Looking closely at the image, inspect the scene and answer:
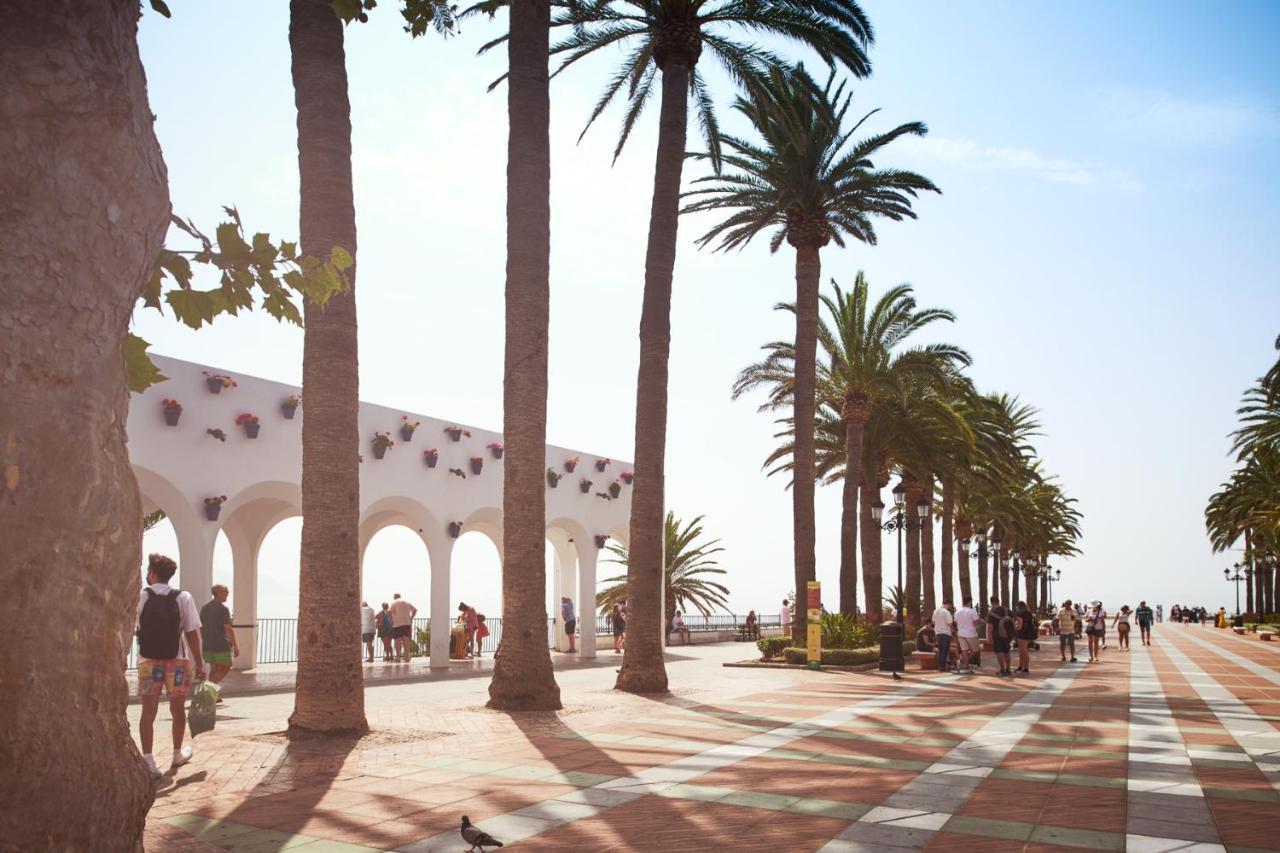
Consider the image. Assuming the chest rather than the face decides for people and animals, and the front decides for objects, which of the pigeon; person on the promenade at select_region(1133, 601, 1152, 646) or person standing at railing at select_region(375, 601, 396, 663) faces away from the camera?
person standing at railing at select_region(375, 601, 396, 663)

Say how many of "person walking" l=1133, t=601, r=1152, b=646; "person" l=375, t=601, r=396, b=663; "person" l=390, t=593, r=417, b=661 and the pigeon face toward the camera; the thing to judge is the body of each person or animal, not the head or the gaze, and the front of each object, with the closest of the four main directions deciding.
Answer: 1

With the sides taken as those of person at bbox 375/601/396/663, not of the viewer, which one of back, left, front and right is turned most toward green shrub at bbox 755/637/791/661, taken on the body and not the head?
right

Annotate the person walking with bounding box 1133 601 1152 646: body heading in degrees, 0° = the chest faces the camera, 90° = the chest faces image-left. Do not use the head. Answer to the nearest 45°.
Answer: approximately 0°

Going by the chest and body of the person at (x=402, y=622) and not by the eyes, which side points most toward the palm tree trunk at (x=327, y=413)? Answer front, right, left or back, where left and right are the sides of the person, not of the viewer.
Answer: back

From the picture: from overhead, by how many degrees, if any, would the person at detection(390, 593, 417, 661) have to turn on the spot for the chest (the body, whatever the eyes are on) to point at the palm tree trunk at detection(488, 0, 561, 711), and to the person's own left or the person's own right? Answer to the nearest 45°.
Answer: approximately 180°

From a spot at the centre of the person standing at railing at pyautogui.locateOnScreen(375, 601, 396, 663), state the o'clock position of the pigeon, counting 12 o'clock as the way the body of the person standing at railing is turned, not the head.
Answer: The pigeon is roughly at 6 o'clock from the person standing at railing.

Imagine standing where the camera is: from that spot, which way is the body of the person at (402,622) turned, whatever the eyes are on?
away from the camera

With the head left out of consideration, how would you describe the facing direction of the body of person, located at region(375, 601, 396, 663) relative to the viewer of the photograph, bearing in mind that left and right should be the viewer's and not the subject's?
facing away from the viewer

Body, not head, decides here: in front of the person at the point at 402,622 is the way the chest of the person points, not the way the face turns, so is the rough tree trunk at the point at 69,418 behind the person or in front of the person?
behind

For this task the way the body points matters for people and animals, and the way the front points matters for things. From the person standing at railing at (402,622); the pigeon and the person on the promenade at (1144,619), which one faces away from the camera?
the person standing at railing at (402,622)
